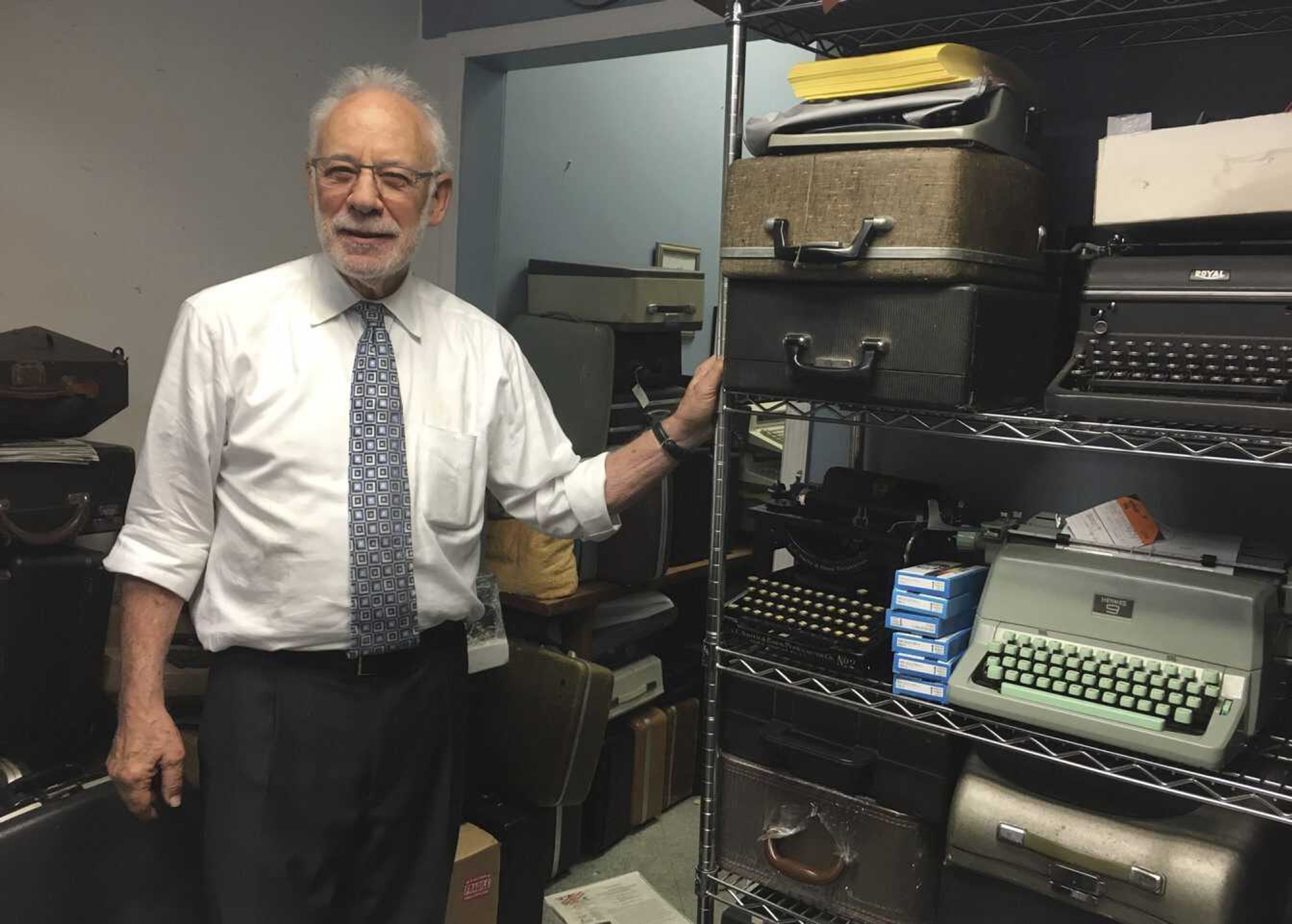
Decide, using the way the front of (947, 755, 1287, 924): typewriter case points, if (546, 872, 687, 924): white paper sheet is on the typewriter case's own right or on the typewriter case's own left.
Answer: on the typewriter case's own right

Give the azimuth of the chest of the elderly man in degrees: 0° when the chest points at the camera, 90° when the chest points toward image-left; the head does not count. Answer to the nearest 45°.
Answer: approximately 0°

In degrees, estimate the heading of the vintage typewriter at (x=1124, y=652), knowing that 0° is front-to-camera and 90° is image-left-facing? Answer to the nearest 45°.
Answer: approximately 45°

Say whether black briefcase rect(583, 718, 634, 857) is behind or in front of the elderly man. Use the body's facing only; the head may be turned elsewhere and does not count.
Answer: behind

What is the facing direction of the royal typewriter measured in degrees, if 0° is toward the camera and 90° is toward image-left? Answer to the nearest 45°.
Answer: approximately 0°
